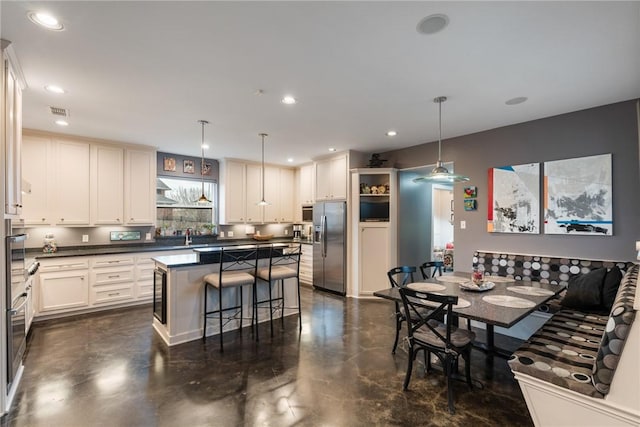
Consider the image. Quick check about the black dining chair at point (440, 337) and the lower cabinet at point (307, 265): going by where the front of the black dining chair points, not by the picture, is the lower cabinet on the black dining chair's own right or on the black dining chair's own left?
on the black dining chair's own left

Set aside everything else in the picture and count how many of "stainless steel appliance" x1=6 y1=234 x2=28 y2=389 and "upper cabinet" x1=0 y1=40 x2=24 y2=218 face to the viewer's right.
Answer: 2

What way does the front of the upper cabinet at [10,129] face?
to the viewer's right

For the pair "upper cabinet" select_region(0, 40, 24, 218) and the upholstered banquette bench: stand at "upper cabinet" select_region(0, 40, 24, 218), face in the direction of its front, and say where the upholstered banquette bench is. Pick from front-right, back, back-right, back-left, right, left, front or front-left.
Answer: front-right

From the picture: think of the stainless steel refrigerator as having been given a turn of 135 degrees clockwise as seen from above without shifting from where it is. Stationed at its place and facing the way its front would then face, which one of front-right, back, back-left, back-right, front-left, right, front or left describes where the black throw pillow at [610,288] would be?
back-right

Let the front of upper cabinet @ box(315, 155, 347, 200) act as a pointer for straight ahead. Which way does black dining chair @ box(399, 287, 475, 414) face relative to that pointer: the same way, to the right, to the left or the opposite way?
the opposite way

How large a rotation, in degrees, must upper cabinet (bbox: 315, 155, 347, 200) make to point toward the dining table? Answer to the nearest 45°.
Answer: approximately 90° to its left

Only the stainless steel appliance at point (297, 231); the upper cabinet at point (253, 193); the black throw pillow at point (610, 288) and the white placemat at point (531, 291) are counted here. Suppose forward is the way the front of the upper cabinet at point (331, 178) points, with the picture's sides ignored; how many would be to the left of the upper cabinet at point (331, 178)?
2

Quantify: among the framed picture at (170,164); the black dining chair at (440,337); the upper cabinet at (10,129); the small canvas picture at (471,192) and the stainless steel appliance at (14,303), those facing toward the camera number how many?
2

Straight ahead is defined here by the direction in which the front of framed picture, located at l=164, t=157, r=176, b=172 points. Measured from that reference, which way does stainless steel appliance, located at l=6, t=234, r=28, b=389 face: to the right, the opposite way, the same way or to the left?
to the left

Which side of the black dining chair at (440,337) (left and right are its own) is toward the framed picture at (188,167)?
left

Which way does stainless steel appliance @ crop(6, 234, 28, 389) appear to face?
to the viewer's right
